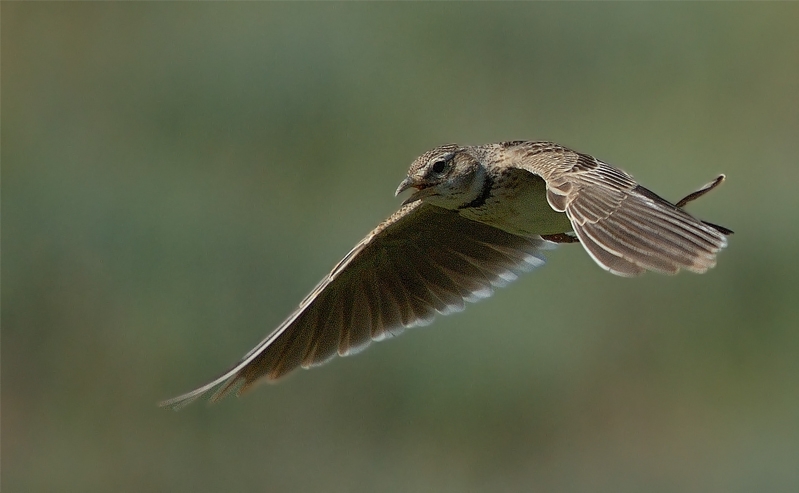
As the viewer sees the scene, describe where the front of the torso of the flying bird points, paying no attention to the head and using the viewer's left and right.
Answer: facing the viewer and to the left of the viewer
